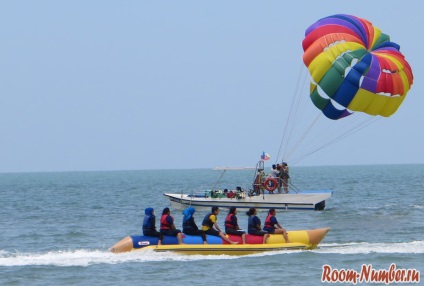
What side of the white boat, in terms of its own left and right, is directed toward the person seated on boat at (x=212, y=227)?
left

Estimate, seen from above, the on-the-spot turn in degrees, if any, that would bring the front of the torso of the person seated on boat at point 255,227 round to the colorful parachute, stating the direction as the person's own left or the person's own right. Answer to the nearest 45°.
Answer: approximately 45° to the person's own left

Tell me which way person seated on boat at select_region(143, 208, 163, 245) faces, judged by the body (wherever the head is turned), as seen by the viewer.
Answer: to the viewer's right

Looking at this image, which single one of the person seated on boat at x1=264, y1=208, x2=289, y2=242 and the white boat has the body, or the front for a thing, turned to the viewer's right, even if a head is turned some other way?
the person seated on boat

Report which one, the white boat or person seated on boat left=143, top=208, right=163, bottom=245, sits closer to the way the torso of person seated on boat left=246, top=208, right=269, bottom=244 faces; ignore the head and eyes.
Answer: the white boat

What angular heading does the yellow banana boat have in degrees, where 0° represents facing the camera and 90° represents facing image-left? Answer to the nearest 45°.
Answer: approximately 270°

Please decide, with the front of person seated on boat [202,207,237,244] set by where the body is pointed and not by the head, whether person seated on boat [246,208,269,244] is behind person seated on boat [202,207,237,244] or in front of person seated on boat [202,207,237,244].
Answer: in front

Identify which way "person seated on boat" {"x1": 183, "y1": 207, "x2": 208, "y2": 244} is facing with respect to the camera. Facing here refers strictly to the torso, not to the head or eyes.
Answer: to the viewer's right

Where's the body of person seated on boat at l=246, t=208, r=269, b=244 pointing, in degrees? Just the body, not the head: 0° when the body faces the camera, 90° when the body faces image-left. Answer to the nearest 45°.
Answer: approximately 270°

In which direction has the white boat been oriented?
to the viewer's left

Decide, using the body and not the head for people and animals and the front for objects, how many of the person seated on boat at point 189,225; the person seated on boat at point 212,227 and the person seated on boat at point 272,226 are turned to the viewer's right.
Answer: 3

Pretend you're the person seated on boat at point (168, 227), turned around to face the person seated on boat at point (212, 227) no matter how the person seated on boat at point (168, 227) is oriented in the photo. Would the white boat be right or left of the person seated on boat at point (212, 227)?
left

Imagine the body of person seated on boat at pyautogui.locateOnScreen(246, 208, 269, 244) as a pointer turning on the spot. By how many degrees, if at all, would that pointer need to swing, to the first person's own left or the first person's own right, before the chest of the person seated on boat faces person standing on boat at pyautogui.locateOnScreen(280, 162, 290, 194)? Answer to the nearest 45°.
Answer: approximately 90° to the first person's own left

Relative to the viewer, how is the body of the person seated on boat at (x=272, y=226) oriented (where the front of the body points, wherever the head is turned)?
to the viewer's right

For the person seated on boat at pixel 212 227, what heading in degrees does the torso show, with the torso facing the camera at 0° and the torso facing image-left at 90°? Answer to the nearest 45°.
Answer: approximately 270°

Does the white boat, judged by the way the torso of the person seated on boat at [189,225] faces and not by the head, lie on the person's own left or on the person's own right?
on the person's own left

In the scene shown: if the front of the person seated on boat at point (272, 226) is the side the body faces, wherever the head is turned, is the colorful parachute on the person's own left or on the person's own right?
on the person's own left
